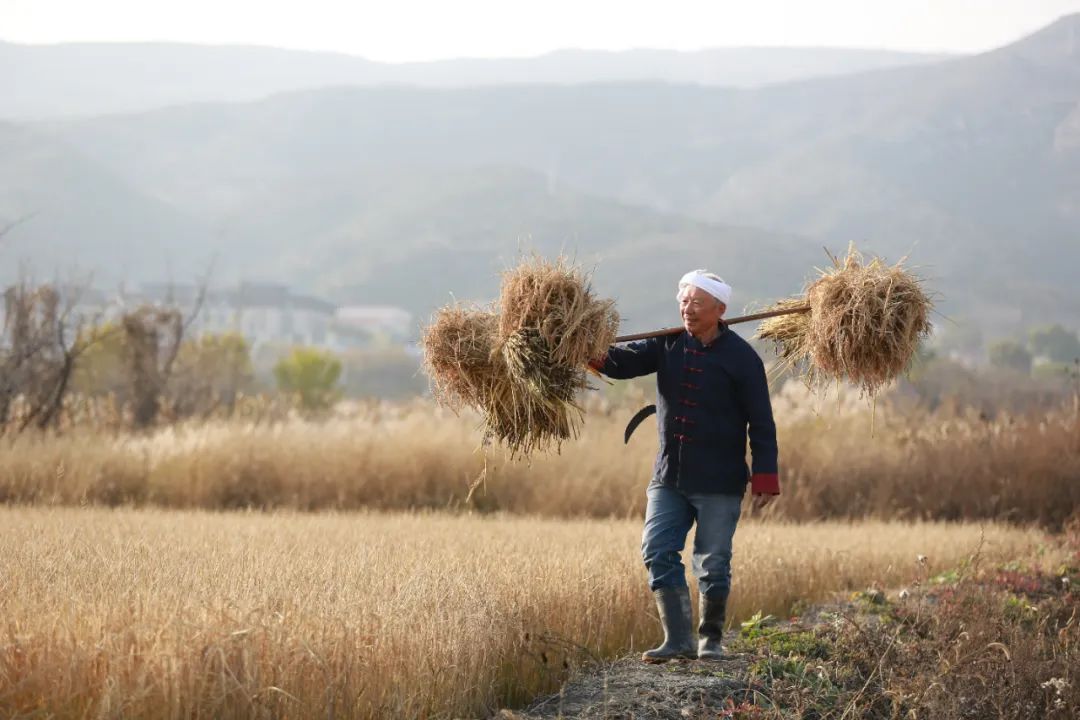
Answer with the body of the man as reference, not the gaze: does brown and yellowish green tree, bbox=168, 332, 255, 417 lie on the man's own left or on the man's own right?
on the man's own right

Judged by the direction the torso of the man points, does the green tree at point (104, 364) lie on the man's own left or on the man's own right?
on the man's own right

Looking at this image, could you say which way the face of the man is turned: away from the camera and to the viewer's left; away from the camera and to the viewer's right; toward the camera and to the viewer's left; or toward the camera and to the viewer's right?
toward the camera and to the viewer's left

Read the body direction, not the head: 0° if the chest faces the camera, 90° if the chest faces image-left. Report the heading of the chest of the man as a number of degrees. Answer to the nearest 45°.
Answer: approximately 45°
